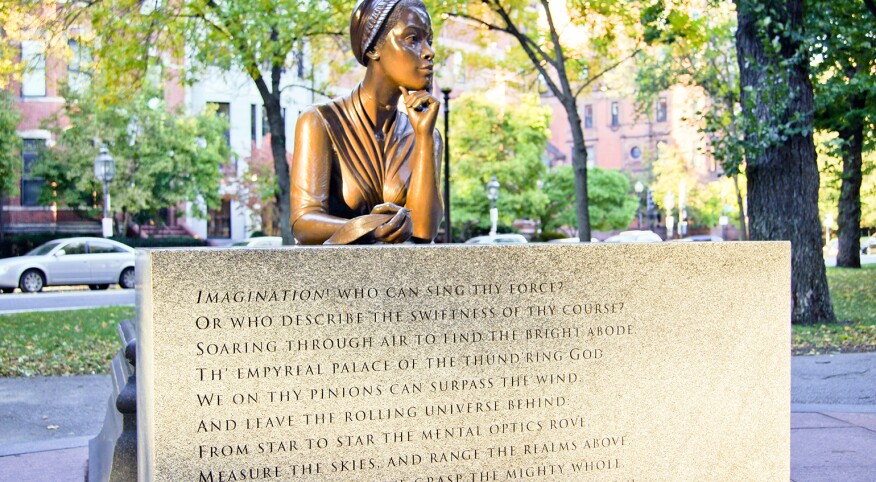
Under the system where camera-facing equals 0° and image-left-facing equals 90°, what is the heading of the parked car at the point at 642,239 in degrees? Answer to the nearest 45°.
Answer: approximately 90°

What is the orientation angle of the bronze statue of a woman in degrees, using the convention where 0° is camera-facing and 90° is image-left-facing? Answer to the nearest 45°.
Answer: approximately 315°

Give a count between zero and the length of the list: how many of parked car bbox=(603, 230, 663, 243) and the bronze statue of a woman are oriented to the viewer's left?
1

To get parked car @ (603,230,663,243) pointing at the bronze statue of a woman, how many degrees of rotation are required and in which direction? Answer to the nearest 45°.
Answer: approximately 45° to its left

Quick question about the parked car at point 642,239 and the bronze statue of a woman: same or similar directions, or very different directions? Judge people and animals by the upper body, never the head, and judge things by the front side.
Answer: very different directions
